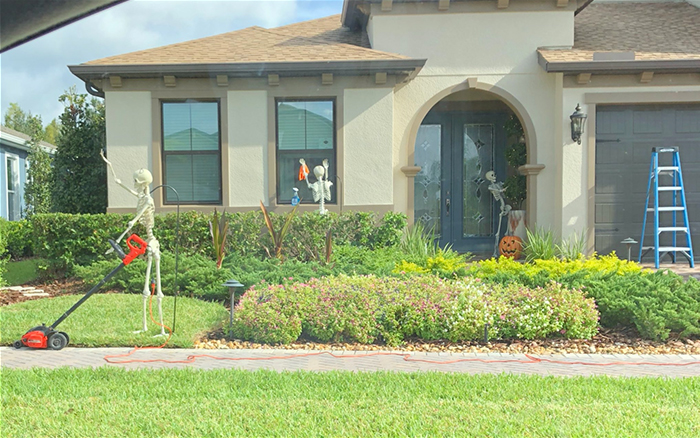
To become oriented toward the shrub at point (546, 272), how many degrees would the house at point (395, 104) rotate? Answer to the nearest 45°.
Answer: approximately 45° to its left

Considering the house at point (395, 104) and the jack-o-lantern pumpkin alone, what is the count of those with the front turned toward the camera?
2

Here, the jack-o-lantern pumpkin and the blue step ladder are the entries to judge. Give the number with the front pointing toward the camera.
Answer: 2

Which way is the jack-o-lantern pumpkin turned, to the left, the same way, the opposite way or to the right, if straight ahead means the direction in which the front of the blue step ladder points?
the same way

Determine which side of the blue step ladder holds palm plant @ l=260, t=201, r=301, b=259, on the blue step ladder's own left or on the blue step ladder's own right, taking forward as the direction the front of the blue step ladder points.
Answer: on the blue step ladder's own right

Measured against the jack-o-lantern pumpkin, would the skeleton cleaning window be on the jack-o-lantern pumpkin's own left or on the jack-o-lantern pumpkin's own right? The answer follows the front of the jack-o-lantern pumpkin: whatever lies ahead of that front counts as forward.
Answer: on the jack-o-lantern pumpkin's own right

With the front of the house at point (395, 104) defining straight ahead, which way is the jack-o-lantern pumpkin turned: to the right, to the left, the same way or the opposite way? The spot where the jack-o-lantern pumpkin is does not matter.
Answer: the same way

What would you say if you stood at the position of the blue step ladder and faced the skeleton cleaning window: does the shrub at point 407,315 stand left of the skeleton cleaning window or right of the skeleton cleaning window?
left

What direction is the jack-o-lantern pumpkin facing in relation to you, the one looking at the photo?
facing the viewer

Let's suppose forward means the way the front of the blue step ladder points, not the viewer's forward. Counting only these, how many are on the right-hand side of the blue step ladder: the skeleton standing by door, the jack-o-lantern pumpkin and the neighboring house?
3

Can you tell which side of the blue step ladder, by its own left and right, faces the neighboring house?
right

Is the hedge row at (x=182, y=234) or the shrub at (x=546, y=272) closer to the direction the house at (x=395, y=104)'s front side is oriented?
the shrub

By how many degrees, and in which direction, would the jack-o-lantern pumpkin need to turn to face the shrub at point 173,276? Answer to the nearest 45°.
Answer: approximately 45° to its right

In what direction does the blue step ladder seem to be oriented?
toward the camera
